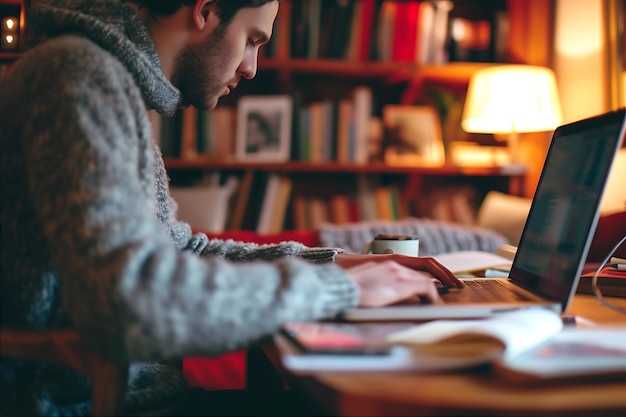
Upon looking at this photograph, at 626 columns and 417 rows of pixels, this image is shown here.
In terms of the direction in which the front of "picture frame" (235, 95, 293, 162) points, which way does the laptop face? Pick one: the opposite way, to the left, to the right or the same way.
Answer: to the right

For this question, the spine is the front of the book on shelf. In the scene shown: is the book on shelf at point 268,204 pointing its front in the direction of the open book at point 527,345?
yes

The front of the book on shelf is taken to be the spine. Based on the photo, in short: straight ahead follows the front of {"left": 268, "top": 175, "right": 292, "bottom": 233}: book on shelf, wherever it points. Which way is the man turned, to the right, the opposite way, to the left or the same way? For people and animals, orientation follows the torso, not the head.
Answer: to the left

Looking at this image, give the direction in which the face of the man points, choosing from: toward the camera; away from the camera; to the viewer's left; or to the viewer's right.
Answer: to the viewer's right

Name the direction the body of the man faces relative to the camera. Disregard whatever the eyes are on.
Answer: to the viewer's right

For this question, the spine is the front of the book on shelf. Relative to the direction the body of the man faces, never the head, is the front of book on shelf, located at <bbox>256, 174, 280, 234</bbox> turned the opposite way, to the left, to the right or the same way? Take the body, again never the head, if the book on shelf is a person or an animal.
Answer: to the right

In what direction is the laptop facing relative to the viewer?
to the viewer's left

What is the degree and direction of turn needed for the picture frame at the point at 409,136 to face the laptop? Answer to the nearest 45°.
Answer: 0° — it already faces it
